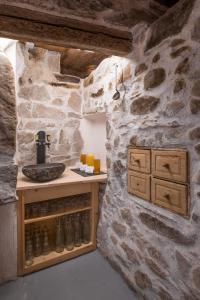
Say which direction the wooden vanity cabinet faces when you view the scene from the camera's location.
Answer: facing the viewer and to the right of the viewer
